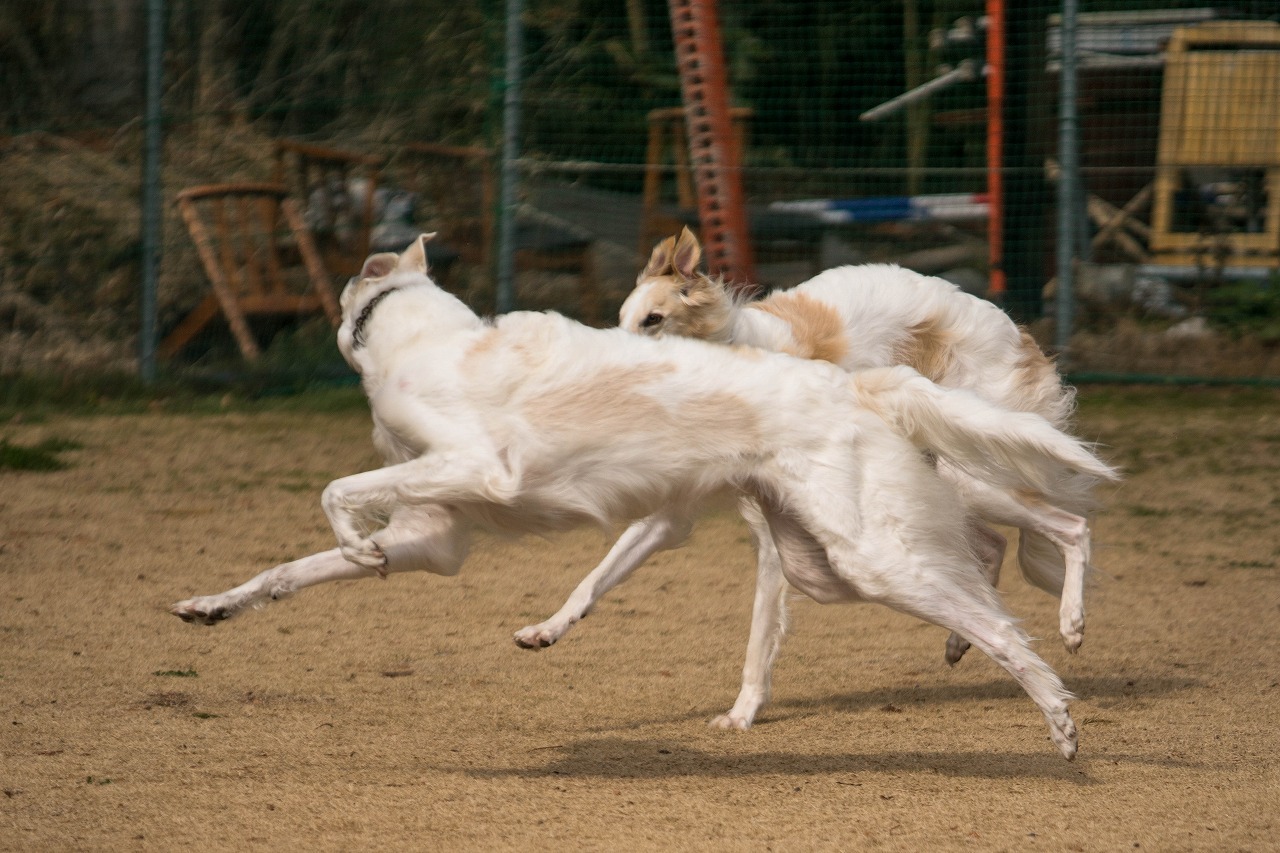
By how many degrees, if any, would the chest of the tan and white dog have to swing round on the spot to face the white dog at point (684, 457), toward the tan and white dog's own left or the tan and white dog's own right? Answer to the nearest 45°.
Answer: approximately 45° to the tan and white dog's own left

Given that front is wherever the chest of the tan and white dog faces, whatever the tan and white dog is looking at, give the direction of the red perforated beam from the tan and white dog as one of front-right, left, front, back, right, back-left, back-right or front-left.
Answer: right

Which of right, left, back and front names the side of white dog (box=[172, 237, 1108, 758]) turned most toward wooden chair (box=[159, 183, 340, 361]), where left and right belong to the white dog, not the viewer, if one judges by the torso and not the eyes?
right

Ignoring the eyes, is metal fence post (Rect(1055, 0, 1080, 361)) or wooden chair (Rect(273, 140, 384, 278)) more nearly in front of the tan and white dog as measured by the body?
the wooden chair

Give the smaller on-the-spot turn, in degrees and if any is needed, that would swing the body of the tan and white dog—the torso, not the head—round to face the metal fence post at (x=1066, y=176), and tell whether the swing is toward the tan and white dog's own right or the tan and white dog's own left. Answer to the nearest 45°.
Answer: approximately 90° to the tan and white dog's own right

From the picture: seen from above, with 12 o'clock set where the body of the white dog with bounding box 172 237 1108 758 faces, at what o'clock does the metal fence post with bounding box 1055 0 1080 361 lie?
The metal fence post is roughly at 4 o'clock from the white dog.

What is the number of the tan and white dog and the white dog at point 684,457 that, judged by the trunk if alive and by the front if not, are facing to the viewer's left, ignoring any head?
2

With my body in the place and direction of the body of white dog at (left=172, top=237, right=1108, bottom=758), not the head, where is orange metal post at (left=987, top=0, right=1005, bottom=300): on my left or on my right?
on my right

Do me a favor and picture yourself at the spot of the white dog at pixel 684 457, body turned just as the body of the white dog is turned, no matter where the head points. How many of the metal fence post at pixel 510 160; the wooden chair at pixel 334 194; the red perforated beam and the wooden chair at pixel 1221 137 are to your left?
0

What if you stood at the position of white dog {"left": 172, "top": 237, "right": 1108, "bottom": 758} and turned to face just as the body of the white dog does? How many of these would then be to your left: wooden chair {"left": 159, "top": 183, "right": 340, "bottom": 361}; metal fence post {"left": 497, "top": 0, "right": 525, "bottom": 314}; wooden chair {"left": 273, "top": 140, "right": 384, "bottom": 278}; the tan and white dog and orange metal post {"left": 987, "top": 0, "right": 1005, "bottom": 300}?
0

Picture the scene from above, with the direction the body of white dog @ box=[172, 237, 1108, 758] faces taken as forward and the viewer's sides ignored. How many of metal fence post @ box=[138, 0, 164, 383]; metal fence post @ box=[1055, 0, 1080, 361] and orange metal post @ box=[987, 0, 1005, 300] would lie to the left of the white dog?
0

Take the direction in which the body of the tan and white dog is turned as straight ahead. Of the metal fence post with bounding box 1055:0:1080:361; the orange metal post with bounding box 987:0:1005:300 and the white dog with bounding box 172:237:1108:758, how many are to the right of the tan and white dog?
2

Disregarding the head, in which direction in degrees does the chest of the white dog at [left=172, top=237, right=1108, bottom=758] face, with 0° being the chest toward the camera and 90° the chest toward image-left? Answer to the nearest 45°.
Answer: approximately 90°

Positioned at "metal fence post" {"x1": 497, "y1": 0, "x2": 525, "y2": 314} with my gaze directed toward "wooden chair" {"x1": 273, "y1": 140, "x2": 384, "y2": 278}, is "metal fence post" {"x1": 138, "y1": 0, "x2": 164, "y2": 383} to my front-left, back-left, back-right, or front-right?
front-left

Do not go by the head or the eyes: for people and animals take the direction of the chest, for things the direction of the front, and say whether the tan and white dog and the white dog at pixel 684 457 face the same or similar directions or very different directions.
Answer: same or similar directions

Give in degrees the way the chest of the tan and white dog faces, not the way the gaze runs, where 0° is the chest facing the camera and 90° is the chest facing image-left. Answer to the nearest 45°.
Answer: approximately 90°

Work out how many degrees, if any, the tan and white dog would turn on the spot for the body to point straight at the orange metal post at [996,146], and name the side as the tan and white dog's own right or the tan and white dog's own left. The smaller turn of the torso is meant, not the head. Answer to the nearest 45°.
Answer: approximately 90° to the tan and white dog's own right
